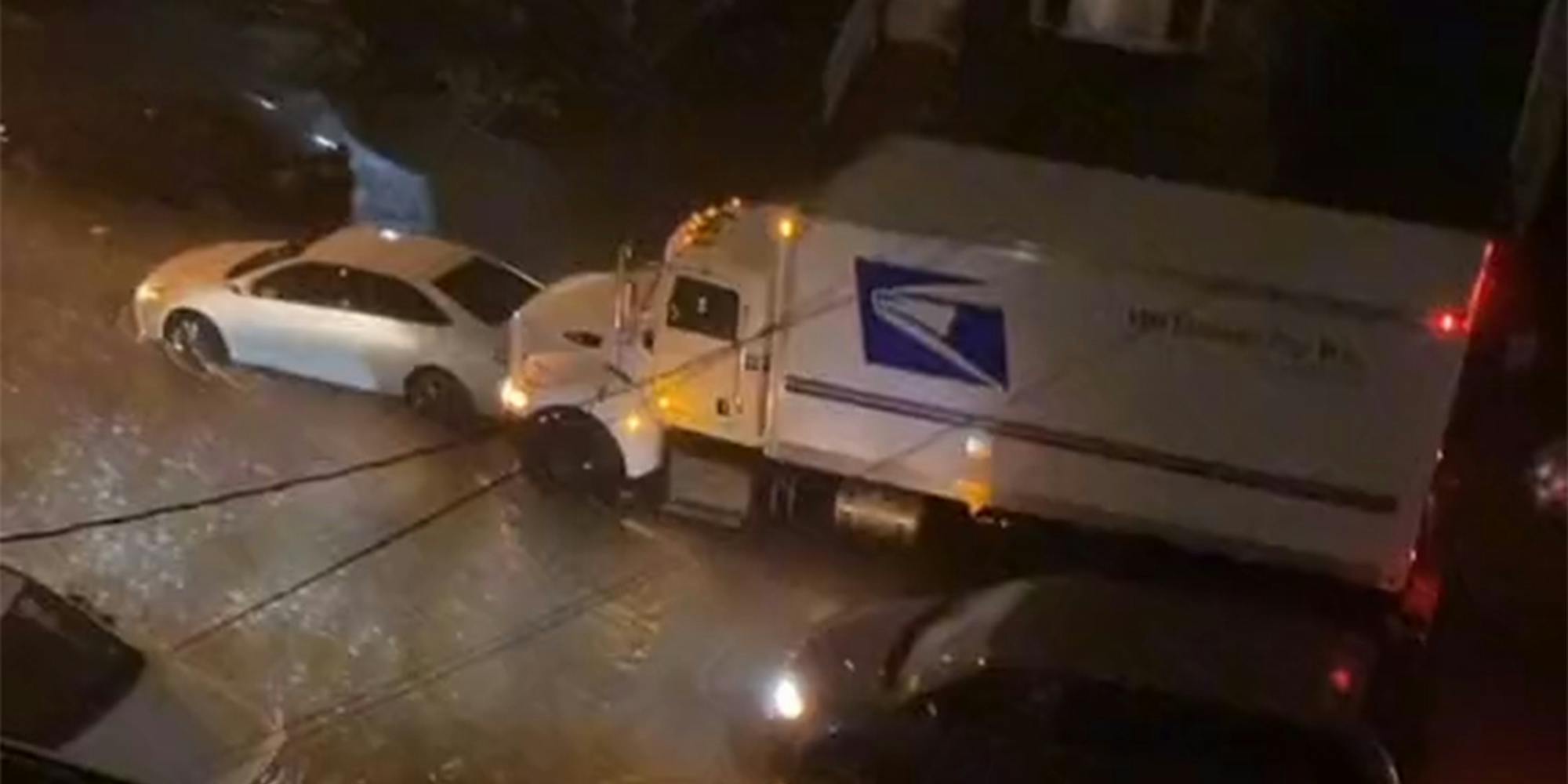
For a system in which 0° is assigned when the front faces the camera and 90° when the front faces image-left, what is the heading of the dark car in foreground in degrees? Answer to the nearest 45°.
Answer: approximately 90°

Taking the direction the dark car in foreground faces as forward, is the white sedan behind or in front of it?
in front
